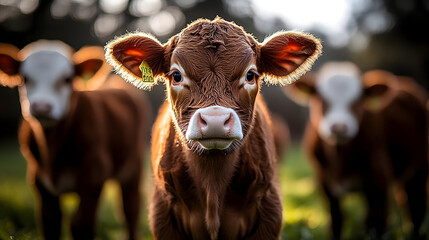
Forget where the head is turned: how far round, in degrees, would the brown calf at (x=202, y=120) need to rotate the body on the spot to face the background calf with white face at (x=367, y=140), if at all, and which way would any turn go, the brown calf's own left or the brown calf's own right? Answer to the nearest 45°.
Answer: approximately 135° to the brown calf's own left

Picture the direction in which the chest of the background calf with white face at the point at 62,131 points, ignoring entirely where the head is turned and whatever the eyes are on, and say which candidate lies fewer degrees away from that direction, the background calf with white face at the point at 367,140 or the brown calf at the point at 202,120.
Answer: the brown calf

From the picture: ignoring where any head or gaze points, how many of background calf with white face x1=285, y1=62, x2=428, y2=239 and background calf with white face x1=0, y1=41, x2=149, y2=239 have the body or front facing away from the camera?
0

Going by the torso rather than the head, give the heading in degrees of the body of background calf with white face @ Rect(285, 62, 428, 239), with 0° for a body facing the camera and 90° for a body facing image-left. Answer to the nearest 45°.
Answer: approximately 45°

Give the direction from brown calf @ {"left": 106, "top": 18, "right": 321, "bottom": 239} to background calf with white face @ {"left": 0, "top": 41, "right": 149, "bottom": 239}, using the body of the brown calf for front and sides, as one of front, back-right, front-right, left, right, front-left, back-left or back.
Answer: back-right

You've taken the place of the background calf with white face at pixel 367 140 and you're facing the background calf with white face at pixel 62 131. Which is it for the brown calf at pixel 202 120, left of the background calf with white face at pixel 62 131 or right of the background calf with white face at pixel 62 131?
left

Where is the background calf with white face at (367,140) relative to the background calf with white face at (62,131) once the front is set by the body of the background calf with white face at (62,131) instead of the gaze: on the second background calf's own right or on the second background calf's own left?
on the second background calf's own left

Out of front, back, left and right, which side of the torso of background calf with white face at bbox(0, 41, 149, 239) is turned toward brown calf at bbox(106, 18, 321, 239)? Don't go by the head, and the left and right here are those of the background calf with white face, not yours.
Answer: left
